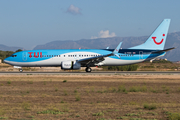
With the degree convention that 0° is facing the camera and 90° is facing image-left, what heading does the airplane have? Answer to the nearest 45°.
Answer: approximately 90°
